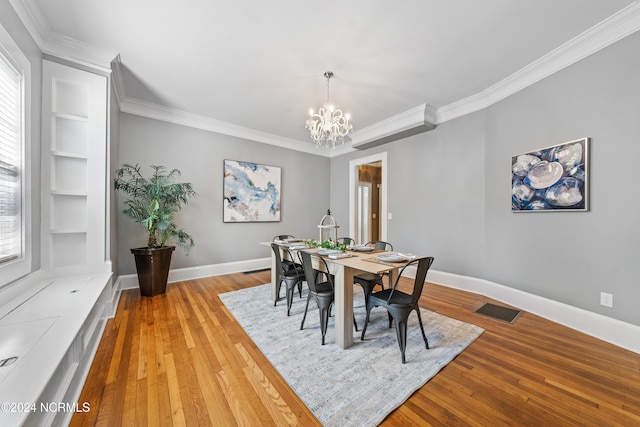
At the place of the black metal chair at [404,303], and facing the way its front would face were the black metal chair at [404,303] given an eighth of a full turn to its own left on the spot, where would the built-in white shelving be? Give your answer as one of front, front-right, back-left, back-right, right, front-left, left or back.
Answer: front

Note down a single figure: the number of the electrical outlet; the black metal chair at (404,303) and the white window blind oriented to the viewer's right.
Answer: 1

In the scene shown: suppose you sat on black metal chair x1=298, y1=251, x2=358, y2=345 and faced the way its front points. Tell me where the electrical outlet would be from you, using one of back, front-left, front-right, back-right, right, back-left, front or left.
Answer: front-right

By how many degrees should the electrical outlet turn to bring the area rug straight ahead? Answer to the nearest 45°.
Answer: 0° — it already faces it

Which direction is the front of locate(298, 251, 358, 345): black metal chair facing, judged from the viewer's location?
facing away from the viewer and to the right of the viewer

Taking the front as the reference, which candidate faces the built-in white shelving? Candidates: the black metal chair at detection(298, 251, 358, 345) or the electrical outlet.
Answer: the electrical outlet

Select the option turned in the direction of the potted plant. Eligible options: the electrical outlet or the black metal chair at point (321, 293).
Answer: the electrical outlet

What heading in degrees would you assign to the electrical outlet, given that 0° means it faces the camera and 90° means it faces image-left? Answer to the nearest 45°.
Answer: approximately 45°

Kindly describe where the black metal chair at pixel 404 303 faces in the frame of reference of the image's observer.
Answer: facing away from the viewer and to the left of the viewer

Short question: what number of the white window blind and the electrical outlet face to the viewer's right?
1

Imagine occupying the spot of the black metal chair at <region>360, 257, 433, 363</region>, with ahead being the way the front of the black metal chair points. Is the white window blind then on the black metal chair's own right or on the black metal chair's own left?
on the black metal chair's own left

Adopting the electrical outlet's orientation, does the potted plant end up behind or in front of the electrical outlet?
in front

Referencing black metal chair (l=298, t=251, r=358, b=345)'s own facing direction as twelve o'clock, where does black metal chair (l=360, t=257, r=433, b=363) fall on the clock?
black metal chair (l=360, t=257, r=433, b=363) is roughly at 2 o'clock from black metal chair (l=298, t=251, r=358, b=345).

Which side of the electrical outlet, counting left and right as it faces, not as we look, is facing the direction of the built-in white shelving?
front

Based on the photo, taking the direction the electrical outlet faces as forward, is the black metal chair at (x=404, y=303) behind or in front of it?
in front

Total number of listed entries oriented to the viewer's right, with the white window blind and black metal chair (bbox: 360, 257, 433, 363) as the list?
1

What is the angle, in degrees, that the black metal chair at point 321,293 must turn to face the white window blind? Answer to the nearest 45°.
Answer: approximately 135° to its left

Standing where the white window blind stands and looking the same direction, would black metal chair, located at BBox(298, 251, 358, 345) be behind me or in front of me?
in front

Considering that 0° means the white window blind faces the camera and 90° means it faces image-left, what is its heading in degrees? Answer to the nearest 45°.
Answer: approximately 270°

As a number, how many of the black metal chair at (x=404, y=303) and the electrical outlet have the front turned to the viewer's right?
0
